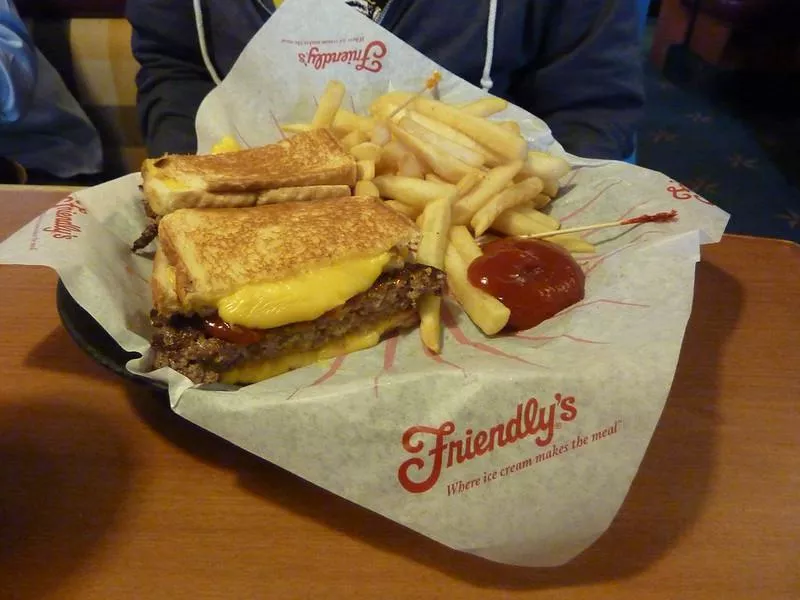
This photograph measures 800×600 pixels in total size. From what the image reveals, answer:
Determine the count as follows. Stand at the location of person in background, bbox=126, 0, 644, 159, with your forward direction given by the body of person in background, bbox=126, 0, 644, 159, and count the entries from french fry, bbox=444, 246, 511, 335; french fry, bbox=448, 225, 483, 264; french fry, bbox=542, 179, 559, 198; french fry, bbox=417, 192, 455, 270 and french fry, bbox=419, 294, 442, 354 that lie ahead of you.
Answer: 5

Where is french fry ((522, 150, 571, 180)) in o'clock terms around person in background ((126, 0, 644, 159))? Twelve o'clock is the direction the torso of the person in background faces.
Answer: The french fry is roughly at 12 o'clock from the person in background.

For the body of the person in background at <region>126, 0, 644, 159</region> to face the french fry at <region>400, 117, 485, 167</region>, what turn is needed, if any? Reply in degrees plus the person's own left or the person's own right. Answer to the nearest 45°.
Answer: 0° — they already face it

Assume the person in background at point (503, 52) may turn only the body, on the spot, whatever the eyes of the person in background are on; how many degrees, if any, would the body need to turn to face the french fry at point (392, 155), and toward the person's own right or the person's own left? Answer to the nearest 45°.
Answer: approximately 45° to the person's own right

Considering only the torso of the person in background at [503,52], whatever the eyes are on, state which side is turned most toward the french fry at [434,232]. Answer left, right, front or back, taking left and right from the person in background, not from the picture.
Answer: front

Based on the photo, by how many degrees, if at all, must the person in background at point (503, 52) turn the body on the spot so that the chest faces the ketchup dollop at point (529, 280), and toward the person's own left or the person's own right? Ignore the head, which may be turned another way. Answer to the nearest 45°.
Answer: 0° — they already face it

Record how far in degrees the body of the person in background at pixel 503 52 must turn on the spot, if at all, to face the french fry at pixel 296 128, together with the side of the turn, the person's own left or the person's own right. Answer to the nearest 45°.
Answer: approximately 45° to the person's own right

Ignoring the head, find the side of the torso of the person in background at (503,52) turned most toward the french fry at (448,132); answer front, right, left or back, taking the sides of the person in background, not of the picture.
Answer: front

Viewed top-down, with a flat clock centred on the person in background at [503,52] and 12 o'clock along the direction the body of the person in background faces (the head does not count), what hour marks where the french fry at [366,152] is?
The french fry is roughly at 1 o'clock from the person in background.

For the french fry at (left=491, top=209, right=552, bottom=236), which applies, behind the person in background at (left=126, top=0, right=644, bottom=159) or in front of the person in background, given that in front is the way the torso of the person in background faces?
in front

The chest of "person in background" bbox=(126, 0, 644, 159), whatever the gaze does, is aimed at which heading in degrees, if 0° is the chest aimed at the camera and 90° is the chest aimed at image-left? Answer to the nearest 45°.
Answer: approximately 0°

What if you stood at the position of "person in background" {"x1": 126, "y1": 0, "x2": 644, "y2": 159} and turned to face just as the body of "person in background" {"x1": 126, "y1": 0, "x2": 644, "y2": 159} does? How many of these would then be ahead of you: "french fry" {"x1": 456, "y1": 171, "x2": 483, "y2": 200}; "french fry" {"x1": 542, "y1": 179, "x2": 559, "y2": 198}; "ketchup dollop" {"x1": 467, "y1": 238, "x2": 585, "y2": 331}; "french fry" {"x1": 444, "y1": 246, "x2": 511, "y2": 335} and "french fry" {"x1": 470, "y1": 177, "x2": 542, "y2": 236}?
5
